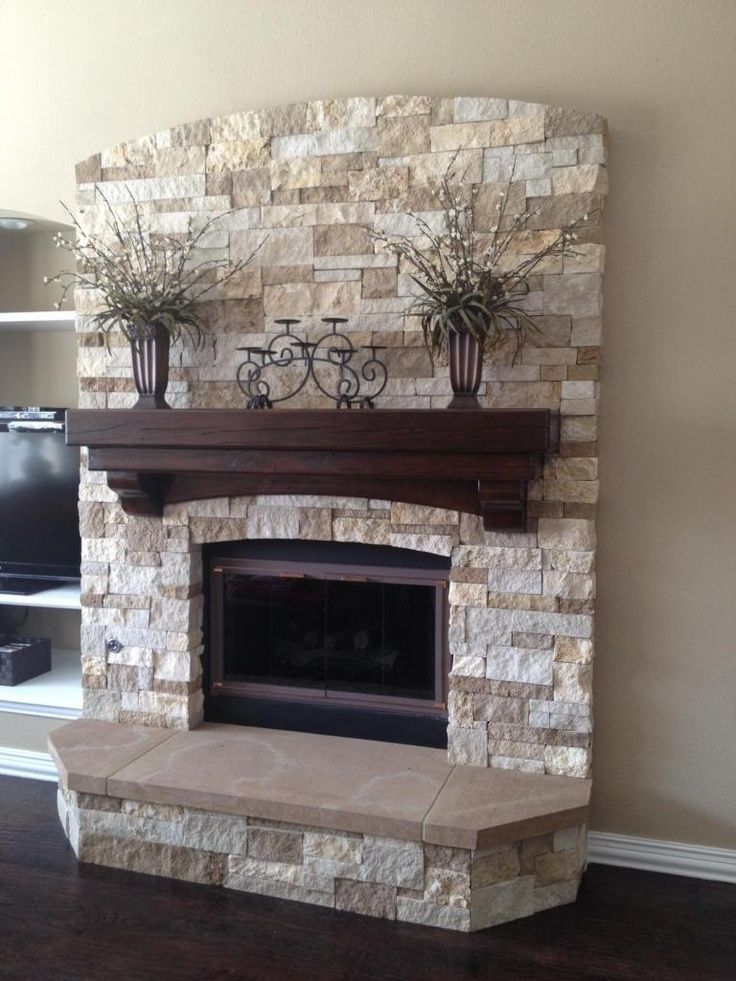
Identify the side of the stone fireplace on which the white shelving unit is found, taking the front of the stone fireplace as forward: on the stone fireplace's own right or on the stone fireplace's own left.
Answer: on the stone fireplace's own right

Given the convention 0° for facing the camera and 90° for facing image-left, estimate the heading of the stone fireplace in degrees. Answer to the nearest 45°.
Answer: approximately 45°

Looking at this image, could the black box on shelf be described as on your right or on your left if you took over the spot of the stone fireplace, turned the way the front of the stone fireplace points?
on your right

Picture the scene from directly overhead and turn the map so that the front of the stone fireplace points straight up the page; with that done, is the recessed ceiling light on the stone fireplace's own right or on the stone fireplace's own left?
on the stone fireplace's own right

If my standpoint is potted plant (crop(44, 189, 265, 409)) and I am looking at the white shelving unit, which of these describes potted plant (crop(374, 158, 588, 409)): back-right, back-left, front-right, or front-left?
back-right

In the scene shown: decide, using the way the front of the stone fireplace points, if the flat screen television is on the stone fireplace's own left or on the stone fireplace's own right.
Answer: on the stone fireplace's own right
